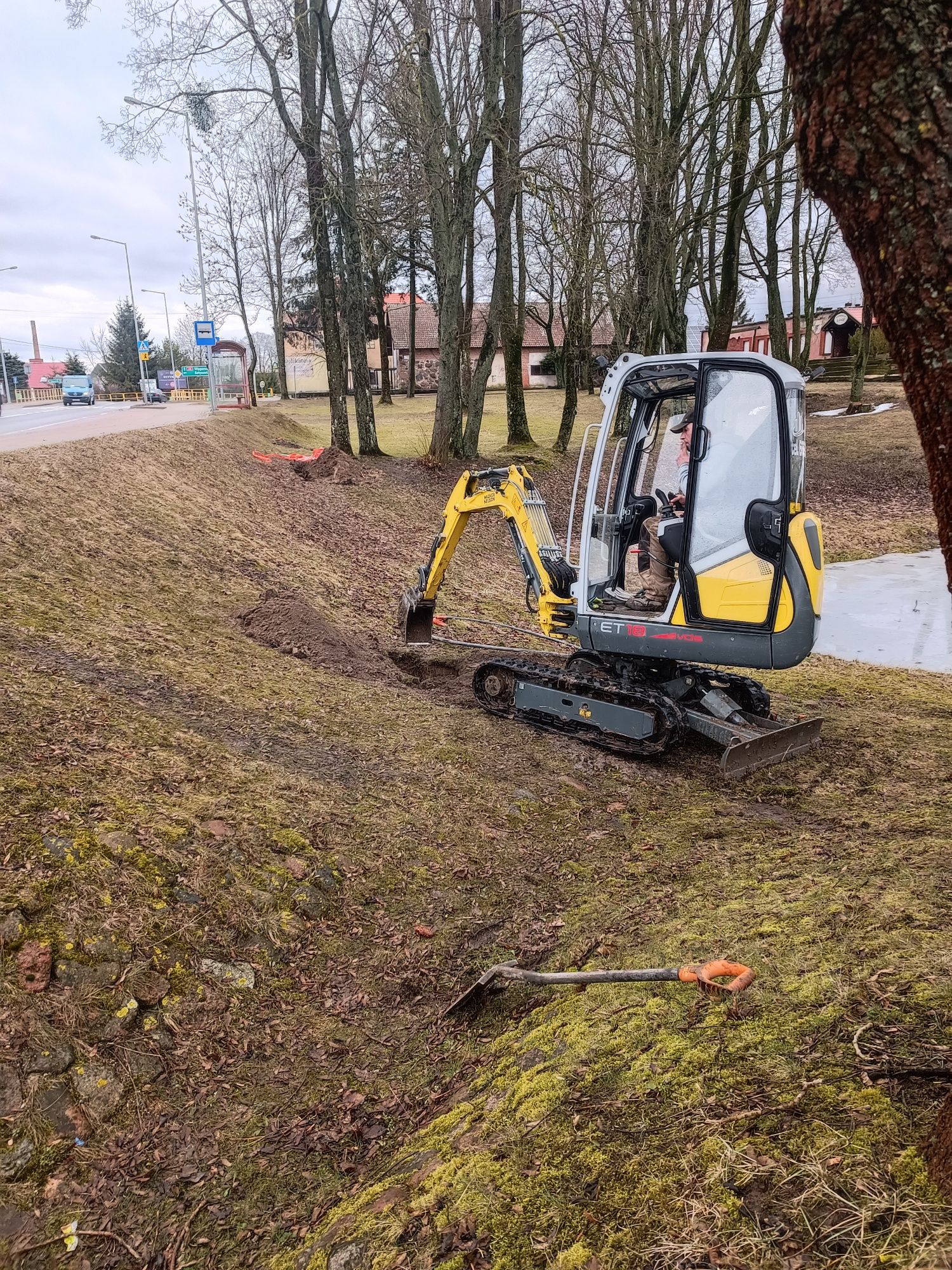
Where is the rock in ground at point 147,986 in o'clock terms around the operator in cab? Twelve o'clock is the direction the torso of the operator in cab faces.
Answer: The rock in ground is roughly at 10 o'clock from the operator in cab.

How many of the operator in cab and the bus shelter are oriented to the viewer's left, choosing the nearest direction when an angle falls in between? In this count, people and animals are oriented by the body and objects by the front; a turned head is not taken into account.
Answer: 2

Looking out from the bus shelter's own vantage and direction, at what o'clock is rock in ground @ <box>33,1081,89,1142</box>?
The rock in ground is roughly at 9 o'clock from the bus shelter.

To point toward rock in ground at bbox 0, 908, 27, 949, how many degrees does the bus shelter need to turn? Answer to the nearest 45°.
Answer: approximately 90° to its left

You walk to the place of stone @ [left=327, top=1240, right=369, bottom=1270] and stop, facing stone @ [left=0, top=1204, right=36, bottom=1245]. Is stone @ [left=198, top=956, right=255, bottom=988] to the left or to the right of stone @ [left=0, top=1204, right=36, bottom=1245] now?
right

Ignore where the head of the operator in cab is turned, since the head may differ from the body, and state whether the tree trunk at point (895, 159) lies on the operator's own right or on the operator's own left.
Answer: on the operator's own left

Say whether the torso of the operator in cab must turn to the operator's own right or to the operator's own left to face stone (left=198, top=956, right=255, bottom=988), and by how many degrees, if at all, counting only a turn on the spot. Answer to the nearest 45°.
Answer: approximately 45° to the operator's own left

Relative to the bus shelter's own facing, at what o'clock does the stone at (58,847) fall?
The stone is roughly at 9 o'clock from the bus shelter.

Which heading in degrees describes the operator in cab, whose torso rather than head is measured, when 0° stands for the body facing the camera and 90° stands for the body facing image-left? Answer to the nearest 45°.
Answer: approximately 90°

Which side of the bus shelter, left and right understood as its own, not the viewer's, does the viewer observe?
left

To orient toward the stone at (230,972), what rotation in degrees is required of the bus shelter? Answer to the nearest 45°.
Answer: approximately 90° to its left
